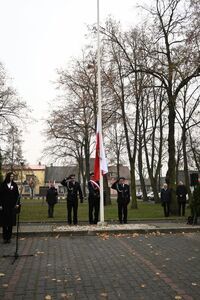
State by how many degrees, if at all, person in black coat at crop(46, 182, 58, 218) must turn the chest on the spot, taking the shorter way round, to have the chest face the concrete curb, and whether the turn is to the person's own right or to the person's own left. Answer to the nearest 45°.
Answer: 0° — they already face it

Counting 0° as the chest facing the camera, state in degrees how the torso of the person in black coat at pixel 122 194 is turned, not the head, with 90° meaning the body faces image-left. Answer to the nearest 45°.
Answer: approximately 0°

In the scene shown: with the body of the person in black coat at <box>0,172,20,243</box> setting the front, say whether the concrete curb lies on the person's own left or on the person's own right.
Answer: on the person's own left

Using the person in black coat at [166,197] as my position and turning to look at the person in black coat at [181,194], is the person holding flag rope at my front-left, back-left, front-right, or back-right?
back-right

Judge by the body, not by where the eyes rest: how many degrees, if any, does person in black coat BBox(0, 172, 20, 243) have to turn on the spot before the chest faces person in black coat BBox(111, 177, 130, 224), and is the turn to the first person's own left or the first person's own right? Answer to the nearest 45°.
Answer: approximately 135° to the first person's own left

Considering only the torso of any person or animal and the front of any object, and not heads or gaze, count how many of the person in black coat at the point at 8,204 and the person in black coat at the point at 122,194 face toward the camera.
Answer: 2

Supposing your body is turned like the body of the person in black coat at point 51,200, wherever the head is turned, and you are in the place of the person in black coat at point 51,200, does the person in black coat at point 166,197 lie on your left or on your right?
on your left
